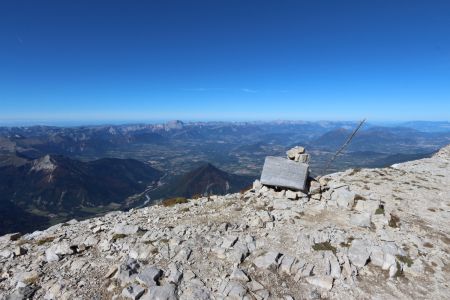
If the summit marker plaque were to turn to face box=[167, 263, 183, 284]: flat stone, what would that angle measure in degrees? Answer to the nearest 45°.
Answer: approximately 45° to its right

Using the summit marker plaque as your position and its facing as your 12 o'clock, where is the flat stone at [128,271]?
The flat stone is roughly at 1 o'clock from the summit marker plaque.

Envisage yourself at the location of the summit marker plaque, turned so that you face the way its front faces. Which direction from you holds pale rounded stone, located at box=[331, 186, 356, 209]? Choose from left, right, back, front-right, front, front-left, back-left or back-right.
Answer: left

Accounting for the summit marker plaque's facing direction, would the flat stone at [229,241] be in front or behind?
in front

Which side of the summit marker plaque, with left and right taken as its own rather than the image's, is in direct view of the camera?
front

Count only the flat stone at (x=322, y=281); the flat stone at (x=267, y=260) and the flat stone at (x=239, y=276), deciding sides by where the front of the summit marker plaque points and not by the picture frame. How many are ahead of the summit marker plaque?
3

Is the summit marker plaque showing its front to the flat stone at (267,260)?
yes

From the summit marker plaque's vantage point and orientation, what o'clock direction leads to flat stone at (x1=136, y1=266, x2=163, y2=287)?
The flat stone is roughly at 1 o'clock from the summit marker plaque.

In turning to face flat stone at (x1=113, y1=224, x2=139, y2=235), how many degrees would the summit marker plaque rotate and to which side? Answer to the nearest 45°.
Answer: approximately 45° to its right

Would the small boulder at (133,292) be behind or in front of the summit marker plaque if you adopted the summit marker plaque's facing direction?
in front

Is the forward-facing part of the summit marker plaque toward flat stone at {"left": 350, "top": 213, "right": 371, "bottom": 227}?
no
